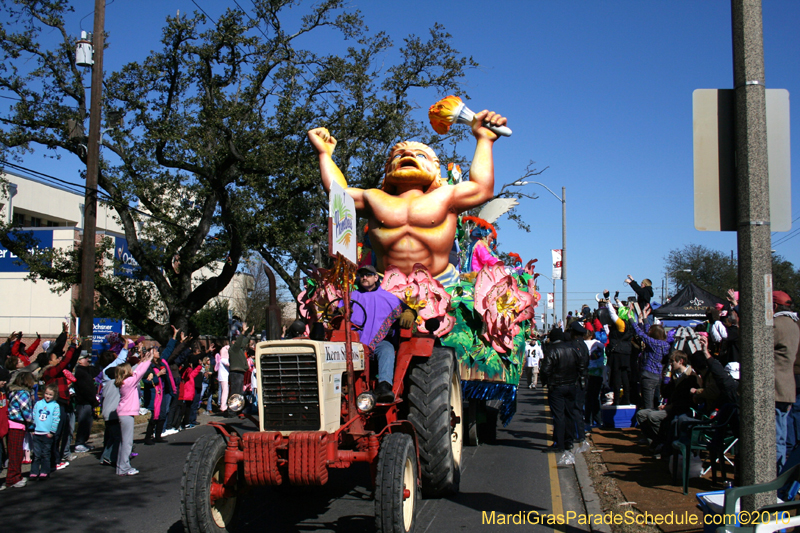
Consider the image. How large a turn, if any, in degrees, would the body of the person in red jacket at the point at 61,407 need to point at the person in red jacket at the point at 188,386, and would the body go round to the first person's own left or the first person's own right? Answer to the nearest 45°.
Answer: approximately 45° to the first person's own left

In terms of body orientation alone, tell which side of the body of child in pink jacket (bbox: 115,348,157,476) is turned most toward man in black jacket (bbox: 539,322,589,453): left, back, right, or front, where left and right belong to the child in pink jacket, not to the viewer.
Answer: front

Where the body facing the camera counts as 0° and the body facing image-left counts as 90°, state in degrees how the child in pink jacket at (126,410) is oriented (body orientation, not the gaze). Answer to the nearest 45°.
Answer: approximately 270°

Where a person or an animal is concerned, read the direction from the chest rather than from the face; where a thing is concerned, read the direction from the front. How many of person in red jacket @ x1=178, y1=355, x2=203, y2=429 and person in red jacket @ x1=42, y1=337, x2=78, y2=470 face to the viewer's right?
2

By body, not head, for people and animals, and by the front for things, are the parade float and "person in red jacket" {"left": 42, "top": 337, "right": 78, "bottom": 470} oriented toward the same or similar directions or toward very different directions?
very different directions

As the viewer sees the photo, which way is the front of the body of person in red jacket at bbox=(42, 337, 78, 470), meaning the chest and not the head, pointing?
to the viewer's right

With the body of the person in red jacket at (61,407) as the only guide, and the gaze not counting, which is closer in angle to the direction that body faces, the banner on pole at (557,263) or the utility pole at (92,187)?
the banner on pole

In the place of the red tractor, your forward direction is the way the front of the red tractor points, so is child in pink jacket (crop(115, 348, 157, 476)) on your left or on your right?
on your right

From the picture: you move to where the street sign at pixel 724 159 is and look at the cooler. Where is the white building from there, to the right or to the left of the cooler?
left

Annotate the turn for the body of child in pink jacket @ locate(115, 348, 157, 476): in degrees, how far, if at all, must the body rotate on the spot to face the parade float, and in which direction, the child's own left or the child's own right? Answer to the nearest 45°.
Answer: approximately 45° to the child's own right

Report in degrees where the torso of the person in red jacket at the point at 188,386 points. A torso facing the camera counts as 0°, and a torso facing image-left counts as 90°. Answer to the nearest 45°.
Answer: approximately 270°
